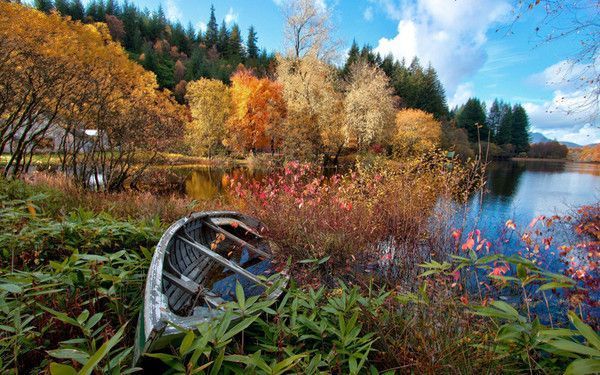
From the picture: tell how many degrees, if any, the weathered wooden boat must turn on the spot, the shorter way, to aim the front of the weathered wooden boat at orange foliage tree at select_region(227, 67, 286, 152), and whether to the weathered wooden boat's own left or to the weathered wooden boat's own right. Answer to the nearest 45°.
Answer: approximately 135° to the weathered wooden boat's own right

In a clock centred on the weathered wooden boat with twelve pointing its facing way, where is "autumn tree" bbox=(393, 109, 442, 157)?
The autumn tree is roughly at 6 o'clock from the weathered wooden boat.

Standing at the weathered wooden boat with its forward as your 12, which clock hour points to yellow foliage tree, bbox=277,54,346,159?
The yellow foliage tree is roughly at 5 o'clock from the weathered wooden boat.

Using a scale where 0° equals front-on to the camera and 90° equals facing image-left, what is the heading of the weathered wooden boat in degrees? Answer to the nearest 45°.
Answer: approximately 45°

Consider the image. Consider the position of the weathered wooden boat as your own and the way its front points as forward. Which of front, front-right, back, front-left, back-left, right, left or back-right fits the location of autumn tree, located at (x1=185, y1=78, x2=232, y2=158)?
back-right

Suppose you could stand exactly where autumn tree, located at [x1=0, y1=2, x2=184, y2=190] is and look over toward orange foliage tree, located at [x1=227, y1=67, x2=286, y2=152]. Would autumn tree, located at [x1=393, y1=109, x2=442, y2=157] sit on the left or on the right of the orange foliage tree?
right
